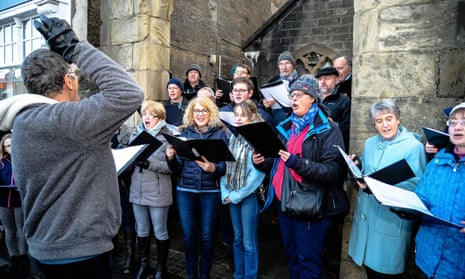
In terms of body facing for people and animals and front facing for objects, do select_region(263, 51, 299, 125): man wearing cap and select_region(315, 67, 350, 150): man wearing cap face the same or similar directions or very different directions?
same or similar directions

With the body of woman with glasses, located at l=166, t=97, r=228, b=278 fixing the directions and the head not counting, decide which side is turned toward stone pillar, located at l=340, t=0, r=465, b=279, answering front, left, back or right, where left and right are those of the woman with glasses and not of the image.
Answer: left

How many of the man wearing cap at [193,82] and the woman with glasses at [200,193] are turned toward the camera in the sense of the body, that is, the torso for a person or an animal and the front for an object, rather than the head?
2

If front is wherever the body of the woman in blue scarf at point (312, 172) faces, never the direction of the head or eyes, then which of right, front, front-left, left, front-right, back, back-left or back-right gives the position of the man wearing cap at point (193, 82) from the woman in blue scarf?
right

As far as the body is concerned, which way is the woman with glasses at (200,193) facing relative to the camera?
toward the camera

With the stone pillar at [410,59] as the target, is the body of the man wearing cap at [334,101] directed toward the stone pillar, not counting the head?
no

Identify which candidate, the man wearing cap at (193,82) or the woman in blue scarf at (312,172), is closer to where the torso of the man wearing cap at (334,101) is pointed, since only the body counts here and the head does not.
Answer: the woman in blue scarf

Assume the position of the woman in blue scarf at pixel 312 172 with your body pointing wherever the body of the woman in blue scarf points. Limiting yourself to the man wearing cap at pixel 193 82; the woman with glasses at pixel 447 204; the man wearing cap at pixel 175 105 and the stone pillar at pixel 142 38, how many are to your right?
3

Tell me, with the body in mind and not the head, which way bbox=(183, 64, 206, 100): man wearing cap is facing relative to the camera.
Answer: toward the camera

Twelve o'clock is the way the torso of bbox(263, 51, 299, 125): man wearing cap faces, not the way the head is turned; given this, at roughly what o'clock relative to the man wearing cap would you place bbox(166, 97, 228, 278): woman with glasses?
The woman with glasses is roughly at 12 o'clock from the man wearing cap.

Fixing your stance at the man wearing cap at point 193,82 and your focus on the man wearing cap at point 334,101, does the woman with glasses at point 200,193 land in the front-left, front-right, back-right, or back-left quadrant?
front-right

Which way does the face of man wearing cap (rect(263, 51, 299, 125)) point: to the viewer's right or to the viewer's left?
to the viewer's left

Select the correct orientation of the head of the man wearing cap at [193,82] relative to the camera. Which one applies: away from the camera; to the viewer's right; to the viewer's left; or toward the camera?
toward the camera

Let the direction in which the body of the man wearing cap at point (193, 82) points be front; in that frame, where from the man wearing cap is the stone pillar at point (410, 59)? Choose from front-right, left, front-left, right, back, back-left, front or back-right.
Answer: front-left

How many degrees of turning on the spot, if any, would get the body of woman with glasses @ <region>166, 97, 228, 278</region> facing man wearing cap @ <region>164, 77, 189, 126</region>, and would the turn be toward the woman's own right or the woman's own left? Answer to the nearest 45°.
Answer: approximately 180°

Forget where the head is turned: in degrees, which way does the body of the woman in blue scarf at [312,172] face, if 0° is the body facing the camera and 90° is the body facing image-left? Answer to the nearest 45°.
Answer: approximately 45°

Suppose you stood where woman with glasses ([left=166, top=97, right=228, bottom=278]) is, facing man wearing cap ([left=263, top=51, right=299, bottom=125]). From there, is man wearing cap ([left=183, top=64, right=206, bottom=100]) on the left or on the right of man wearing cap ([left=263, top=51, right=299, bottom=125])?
left

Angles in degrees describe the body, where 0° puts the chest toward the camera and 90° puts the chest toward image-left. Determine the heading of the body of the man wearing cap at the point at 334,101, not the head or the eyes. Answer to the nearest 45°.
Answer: approximately 45°

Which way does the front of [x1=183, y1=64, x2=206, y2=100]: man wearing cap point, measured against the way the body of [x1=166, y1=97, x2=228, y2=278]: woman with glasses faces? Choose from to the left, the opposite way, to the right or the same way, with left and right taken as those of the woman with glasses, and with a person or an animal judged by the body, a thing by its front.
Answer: the same way

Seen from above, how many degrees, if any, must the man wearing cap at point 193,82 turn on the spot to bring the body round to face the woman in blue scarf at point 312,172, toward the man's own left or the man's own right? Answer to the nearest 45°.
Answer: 0° — they already face them
